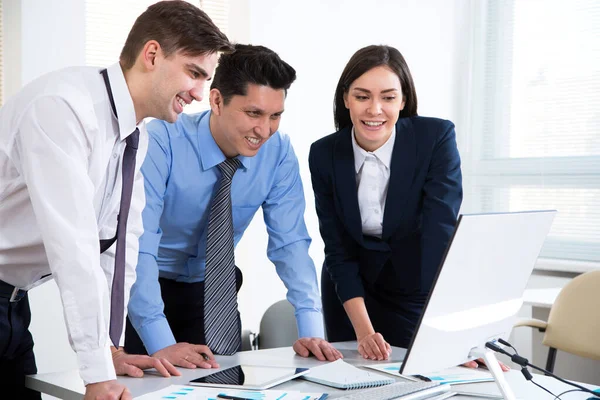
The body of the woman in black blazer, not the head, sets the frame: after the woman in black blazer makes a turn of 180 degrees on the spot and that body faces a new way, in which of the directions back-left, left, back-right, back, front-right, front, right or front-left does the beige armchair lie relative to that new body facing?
front-right

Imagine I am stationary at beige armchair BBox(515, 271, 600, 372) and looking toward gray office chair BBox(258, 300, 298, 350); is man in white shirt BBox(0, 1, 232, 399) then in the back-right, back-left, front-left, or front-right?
front-left

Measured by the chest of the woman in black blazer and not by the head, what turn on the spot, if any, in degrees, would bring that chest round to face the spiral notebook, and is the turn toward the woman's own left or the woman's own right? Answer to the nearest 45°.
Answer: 0° — they already face it

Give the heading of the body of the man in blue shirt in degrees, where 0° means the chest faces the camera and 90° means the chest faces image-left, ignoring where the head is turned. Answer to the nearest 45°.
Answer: approximately 315°

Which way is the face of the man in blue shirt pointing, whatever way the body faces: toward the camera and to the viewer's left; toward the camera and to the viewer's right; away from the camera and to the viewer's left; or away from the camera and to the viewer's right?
toward the camera and to the viewer's right

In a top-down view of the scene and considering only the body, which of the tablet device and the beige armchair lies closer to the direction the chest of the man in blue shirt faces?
the tablet device

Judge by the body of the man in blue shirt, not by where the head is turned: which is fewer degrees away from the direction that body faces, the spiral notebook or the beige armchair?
the spiral notebook

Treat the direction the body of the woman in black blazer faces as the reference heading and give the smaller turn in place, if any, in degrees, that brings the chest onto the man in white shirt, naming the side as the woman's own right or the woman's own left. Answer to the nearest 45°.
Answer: approximately 45° to the woman's own right

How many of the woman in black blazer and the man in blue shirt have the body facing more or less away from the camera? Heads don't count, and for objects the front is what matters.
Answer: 0

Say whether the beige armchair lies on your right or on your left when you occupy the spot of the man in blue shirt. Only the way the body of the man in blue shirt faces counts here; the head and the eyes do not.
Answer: on your left

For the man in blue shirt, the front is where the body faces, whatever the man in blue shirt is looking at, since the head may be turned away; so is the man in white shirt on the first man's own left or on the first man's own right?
on the first man's own right

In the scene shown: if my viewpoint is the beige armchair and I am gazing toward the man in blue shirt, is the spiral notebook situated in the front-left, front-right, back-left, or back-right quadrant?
front-left

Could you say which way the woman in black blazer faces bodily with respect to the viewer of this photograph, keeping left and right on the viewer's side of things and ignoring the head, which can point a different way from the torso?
facing the viewer

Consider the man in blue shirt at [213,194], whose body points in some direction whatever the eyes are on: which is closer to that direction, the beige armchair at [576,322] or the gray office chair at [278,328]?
the beige armchair

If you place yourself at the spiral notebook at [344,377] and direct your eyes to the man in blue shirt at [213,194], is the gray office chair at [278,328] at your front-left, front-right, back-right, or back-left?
front-right
